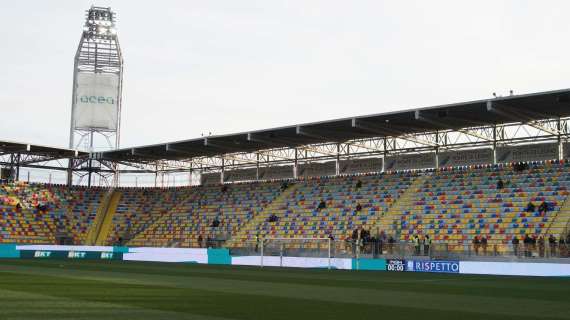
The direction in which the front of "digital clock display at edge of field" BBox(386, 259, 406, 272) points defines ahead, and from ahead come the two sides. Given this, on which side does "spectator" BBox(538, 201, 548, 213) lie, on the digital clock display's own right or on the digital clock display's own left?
on the digital clock display's own left

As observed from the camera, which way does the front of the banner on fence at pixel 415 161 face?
facing the viewer and to the left of the viewer

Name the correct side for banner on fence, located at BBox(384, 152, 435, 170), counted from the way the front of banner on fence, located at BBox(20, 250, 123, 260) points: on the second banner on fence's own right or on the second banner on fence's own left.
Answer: on the second banner on fence's own left

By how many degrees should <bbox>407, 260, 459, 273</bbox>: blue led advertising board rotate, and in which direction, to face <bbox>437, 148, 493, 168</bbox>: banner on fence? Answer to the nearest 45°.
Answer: approximately 180°

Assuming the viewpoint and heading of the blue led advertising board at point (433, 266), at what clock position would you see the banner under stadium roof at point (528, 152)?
the banner under stadium roof at point (528, 152) is roughly at 7 o'clock from the blue led advertising board at point (433, 266).

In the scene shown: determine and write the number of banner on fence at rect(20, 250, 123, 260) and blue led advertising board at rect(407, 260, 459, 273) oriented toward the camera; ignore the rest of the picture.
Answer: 2

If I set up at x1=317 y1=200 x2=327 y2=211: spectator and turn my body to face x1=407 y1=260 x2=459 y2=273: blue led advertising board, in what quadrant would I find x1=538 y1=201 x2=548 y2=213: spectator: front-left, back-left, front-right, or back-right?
front-left

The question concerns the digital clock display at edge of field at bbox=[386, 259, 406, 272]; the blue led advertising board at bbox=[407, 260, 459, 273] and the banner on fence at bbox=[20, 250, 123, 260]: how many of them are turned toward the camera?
3

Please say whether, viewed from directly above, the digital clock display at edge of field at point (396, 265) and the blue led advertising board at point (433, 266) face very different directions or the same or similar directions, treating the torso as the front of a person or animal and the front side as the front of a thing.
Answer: same or similar directions

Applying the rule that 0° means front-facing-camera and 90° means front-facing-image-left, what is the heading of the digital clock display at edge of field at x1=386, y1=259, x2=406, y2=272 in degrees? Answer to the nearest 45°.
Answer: approximately 0°

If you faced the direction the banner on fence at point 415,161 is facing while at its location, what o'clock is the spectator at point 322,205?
The spectator is roughly at 1 o'clock from the banner on fence.

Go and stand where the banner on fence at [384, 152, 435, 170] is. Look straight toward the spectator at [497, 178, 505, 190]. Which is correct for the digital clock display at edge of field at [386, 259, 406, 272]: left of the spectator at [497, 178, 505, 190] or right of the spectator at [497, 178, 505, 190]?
right

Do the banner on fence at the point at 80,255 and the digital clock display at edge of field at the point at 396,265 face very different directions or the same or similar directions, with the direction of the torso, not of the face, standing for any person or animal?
same or similar directions

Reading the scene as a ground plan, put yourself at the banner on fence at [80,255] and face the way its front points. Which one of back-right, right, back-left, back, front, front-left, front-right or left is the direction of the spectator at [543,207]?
front-left

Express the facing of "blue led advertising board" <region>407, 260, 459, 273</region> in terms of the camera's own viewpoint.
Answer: facing the viewer

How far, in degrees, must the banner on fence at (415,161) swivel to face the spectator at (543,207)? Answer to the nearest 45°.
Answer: approximately 90° to its left

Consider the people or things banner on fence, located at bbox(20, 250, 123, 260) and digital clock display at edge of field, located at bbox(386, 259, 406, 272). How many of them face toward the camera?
2
